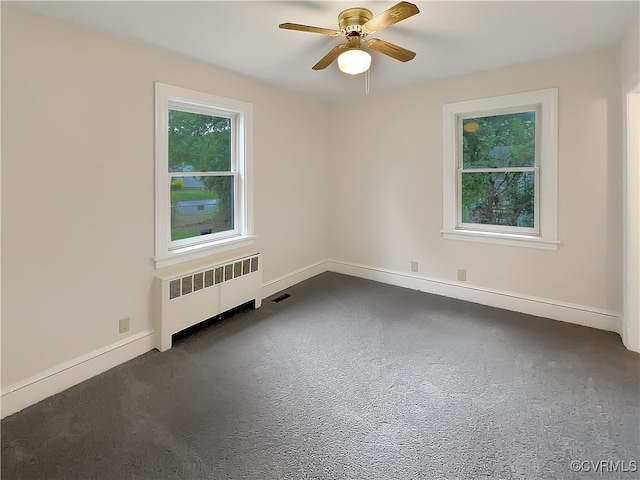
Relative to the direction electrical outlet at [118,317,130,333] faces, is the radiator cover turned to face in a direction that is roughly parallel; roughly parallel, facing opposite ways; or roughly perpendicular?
roughly parallel

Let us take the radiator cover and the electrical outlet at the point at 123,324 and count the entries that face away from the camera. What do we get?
0

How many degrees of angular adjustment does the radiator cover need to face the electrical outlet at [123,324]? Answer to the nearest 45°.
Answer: approximately 90° to its right

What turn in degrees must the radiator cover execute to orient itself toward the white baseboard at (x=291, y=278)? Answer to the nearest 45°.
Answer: approximately 90° to its left

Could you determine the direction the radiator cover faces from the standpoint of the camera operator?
facing the viewer and to the right of the viewer

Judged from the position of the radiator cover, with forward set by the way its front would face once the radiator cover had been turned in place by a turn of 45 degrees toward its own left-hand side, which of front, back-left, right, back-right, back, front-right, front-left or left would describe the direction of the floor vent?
front-left

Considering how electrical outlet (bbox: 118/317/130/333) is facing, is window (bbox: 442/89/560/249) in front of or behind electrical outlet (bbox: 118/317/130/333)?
in front

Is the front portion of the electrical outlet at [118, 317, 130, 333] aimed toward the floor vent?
no

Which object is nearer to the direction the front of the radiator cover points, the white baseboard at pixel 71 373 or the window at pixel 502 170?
the window
